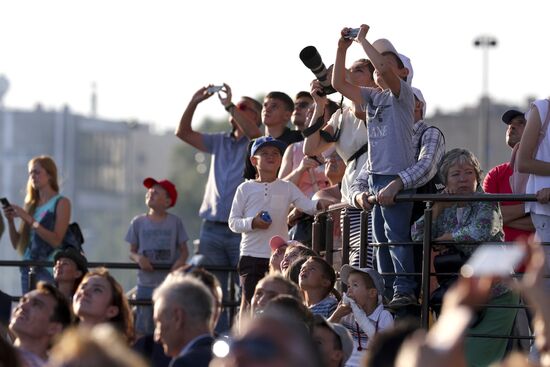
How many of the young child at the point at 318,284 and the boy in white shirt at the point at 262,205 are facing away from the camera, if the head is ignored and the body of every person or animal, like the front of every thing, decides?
0

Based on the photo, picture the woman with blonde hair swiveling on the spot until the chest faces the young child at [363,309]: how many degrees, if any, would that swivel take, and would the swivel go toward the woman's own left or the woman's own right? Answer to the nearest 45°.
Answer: approximately 90° to the woman's own left

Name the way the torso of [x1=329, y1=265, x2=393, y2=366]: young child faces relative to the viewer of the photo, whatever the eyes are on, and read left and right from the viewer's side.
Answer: facing the viewer and to the left of the viewer

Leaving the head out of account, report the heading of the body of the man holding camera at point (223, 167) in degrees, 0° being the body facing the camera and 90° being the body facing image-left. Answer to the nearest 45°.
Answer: approximately 45°

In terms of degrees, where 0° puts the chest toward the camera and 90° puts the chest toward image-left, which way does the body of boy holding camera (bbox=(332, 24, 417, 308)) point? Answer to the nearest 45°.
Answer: approximately 45°
